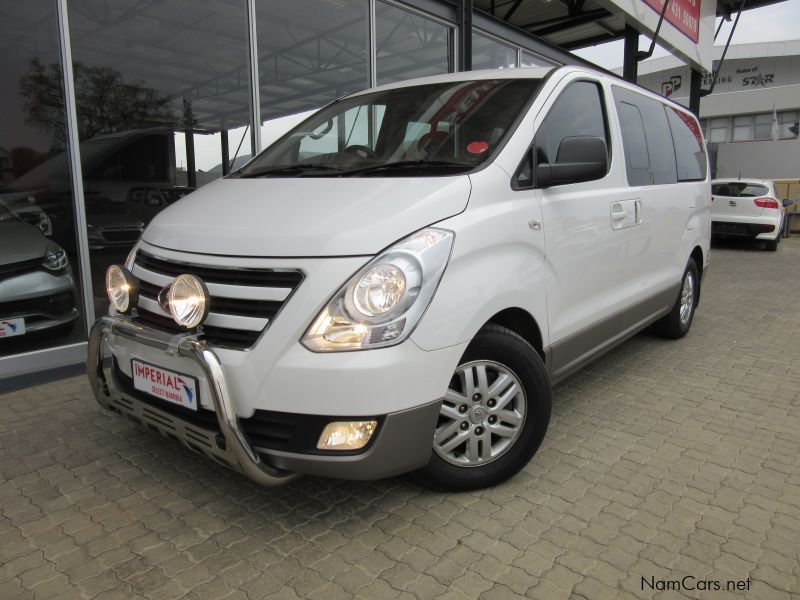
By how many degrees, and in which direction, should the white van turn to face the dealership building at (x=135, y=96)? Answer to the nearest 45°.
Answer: approximately 90° to its right

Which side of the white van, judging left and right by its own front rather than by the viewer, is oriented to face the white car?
back

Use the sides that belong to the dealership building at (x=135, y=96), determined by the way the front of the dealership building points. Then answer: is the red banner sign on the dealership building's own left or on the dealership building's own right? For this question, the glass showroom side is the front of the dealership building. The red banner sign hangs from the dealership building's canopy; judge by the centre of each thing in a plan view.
on the dealership building's own left

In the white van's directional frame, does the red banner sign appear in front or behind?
behind

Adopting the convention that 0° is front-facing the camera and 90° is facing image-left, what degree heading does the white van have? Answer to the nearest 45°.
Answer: approximately 45°

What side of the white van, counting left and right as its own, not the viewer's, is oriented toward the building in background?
back

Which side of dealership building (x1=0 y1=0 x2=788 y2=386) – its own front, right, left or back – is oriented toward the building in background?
left

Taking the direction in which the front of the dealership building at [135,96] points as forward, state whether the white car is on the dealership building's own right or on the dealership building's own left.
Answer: on the dealership building's own left

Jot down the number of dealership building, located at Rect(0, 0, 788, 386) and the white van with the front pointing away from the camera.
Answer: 0

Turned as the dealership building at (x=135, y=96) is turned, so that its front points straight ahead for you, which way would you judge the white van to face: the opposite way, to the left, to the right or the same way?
to the right

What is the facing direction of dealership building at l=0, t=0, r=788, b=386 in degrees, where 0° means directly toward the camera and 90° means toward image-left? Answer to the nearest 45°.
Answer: approximately 315°
